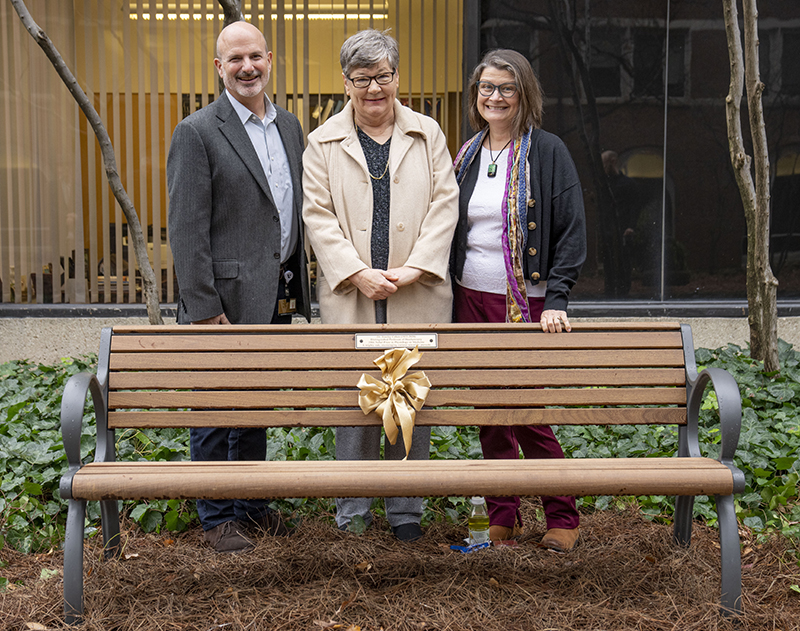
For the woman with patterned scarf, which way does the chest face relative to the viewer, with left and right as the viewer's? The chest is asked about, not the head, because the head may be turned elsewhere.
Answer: facing the viewer and to the left of the viewer

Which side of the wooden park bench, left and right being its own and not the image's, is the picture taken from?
front

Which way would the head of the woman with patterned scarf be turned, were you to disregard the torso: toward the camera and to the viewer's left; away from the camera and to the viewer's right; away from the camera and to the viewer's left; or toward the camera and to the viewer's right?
toward the camera and to the viewer's left

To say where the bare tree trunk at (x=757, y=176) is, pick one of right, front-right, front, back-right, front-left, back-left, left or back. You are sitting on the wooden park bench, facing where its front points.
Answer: back-left

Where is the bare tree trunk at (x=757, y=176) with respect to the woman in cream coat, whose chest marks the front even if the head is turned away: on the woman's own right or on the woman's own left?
on the woman's own left

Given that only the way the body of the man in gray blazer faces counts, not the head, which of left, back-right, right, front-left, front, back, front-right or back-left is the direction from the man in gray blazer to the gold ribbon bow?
front

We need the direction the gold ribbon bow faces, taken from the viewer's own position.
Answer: facing the viewer

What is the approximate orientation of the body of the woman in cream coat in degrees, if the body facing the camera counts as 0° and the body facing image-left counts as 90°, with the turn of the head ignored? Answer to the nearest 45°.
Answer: approximately 0°

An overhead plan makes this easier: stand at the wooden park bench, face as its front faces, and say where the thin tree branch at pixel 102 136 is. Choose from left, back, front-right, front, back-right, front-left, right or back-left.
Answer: back-right
